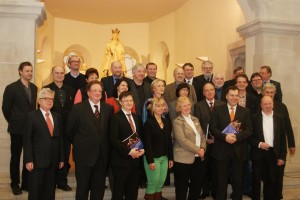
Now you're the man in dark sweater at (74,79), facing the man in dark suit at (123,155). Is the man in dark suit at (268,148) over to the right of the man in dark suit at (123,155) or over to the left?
left

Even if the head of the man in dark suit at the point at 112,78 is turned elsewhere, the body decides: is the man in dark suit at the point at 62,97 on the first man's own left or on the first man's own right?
on the first man's own right

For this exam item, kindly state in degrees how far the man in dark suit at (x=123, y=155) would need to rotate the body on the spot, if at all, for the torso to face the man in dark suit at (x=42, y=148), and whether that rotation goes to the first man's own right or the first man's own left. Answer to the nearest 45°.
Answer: approximately 135° to the first man's own right

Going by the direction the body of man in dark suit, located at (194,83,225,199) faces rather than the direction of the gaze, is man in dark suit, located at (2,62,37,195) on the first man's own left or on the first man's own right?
on the first man's own right

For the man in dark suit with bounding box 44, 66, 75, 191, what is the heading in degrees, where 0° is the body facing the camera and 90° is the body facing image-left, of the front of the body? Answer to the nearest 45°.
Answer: approximately 0°

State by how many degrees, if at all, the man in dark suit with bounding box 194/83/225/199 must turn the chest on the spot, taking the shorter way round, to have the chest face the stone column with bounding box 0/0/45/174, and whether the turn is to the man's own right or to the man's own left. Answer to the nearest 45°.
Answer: approximately 90° to the man's own right
